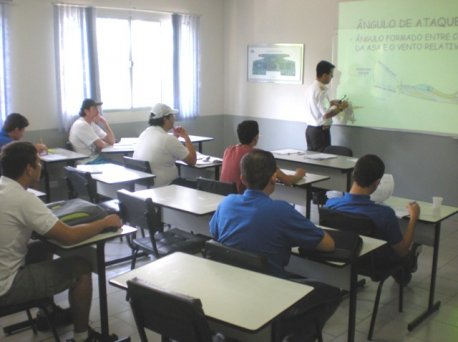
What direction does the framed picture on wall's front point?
toward the camera

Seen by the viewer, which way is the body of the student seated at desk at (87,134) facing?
to the viewer's right

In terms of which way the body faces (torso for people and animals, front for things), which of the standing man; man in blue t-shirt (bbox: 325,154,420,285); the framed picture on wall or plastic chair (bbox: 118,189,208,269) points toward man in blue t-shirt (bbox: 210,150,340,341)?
the framed picture on wall

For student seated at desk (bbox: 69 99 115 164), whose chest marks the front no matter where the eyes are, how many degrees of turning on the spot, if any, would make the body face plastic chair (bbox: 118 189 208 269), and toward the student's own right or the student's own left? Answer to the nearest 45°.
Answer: approximately 90° to the student's own right

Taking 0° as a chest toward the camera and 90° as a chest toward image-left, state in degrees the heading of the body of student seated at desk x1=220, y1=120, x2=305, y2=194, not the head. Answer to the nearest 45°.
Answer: approximately 225°

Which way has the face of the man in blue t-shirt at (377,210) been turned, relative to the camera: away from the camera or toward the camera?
away from the camera

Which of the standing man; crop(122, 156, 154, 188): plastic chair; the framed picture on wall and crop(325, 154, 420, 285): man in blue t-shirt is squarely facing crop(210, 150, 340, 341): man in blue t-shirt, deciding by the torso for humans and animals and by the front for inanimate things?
the framed picture on wall

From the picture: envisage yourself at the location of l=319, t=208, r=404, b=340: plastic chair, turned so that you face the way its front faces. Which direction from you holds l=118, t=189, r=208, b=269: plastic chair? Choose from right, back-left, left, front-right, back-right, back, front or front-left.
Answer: back-left

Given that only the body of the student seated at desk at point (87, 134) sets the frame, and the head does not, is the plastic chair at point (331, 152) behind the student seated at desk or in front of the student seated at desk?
in front

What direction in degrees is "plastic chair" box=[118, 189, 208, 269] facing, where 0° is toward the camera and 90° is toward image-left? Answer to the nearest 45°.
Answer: approximately 225°

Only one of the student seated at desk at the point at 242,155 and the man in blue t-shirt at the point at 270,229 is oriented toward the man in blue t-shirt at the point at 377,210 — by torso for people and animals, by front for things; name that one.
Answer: the man in blue t-shirt at the point at 270,229

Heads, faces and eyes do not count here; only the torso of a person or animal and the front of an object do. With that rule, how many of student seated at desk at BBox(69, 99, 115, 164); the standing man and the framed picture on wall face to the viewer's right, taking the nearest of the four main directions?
2

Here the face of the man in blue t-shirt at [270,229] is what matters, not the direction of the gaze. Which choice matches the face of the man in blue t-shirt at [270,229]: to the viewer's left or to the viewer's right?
to the viewer's right

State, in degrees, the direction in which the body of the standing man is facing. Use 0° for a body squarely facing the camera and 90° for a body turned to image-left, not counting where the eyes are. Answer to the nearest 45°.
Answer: approximately 270°

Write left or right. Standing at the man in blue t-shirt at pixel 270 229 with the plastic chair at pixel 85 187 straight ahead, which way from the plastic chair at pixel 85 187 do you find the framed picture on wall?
right

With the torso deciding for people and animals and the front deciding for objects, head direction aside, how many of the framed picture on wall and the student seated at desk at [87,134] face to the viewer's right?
1

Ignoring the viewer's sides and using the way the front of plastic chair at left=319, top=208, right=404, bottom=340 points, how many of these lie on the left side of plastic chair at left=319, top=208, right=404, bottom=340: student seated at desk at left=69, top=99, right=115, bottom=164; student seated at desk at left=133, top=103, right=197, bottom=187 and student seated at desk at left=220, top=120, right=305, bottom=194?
3

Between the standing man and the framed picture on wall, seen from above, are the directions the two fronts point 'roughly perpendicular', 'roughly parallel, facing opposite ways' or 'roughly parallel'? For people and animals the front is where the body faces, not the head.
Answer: roughly perpendicular

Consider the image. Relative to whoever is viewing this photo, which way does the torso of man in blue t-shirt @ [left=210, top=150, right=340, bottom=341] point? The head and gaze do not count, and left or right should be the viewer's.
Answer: facing away from the viewer and to the right of the viewer

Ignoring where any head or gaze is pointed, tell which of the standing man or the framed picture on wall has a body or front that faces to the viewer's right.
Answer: the standing man
